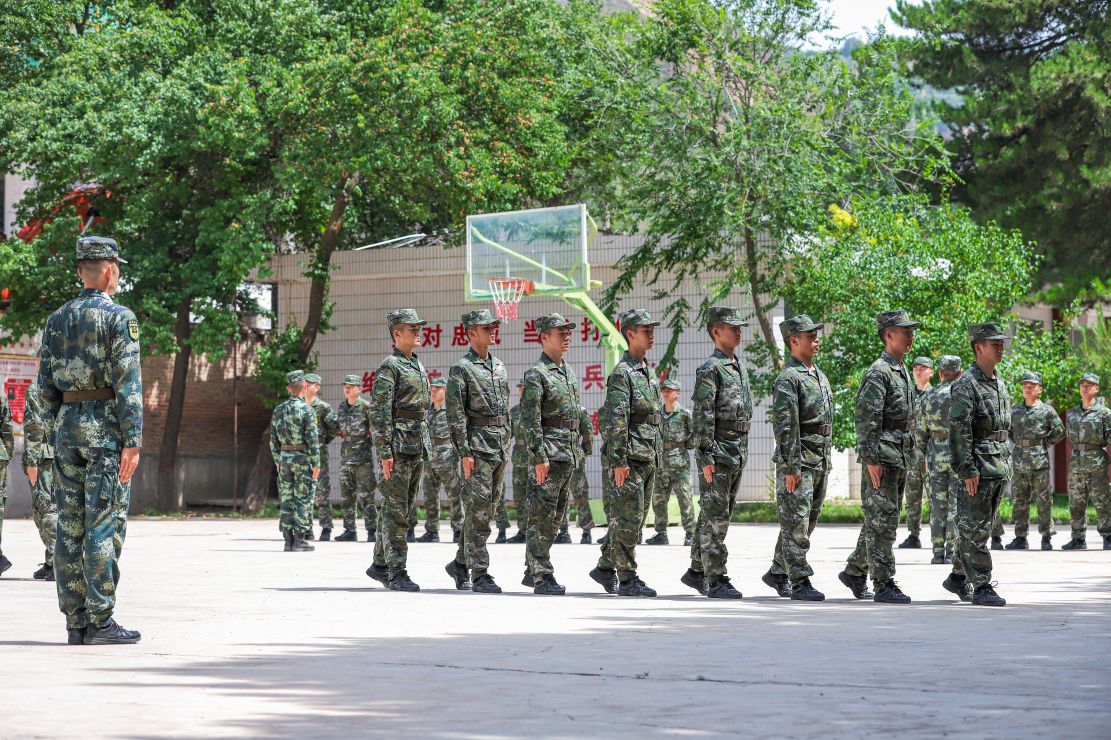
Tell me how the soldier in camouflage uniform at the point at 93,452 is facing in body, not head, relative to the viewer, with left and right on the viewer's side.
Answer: facing away from the viewer and to the right of the viewer

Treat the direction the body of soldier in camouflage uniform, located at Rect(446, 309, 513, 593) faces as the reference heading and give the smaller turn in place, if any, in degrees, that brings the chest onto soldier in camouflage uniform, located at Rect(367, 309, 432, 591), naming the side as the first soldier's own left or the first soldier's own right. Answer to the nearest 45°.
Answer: approximately 135° to the first soldier's own right

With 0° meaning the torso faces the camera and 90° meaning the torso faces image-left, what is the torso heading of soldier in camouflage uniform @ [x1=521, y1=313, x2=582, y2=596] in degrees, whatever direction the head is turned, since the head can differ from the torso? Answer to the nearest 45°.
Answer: approximately 315°

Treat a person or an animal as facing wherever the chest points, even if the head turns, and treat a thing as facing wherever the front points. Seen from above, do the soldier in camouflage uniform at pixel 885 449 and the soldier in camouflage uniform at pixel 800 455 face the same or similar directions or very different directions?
same or similar directions

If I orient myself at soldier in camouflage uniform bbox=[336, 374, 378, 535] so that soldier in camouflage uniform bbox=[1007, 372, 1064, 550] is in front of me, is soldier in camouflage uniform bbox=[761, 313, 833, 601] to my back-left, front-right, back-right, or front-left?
front-right

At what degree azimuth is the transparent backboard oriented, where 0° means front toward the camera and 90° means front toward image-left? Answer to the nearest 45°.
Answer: approximately 45°

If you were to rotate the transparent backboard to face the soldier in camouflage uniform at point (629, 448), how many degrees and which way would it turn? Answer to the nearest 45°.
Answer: approximately 45° to its left

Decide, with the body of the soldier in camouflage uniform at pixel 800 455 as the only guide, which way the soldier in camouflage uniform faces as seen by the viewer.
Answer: to the viewer's right

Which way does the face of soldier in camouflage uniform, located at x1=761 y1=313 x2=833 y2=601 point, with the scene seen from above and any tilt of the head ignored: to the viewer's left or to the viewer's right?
to the viewer's right

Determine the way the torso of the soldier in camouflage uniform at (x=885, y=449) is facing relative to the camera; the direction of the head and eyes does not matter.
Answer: to the viewer's right
